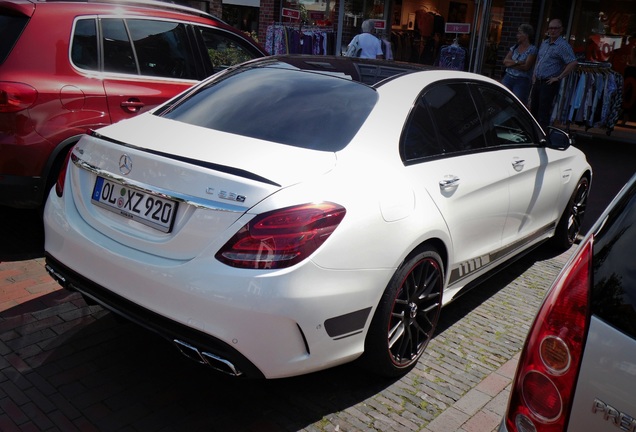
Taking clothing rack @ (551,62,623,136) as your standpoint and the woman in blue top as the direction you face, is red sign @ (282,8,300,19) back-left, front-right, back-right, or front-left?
front-right

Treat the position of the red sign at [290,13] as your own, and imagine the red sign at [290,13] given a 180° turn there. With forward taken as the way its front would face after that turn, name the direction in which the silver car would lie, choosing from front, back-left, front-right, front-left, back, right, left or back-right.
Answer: back

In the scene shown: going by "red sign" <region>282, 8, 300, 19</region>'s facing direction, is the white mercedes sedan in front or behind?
in front

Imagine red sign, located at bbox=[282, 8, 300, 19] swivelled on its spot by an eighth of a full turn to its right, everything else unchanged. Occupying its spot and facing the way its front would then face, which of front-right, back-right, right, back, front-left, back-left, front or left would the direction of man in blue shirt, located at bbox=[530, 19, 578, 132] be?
left

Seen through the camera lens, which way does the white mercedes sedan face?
facing away from the viewer and to the right of the viewer

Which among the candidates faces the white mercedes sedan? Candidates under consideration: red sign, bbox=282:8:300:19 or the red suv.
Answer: the red sign

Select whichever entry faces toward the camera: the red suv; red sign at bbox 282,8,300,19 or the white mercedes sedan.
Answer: the red sign

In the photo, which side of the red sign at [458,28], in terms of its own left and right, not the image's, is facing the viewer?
front

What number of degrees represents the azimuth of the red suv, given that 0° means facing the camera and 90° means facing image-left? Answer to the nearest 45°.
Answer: approximately 225°

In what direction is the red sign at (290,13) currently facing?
toward the camera

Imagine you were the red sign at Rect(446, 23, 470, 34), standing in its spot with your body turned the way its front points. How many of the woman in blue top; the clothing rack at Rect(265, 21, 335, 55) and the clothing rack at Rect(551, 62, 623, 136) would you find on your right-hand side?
1

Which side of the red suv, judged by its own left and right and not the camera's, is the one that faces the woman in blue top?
front

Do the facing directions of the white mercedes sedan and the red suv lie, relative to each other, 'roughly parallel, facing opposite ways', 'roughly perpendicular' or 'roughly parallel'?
roughly parallel

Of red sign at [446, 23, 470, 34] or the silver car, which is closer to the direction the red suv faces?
the red sign

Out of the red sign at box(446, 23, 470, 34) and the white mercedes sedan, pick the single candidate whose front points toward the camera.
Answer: the red sign

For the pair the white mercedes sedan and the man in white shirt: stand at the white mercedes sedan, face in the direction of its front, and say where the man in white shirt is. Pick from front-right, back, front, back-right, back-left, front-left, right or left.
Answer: front-left

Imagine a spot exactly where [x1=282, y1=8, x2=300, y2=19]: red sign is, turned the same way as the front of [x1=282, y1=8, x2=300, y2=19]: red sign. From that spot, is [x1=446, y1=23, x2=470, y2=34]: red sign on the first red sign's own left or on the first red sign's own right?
on the first red sign's own left

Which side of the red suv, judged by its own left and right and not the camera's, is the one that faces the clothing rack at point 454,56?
front

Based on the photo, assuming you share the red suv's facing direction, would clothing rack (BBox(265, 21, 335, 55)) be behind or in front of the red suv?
in front

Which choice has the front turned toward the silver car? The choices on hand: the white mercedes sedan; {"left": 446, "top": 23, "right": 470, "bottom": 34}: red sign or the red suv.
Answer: the red sign
